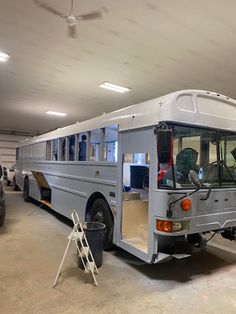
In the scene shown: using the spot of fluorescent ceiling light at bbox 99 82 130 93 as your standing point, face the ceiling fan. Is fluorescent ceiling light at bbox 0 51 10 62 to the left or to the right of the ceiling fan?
right

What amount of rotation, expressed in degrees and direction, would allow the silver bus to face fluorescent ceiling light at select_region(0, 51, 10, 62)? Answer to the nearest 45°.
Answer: approximately 180°

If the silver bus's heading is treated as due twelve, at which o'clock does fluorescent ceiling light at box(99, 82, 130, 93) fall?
The fluorescent ceiling light is roughly at 7 o'clock from the silver bus.

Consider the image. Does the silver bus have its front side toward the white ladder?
no

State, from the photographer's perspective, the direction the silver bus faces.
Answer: facing the viewer and to the right of the viewer
